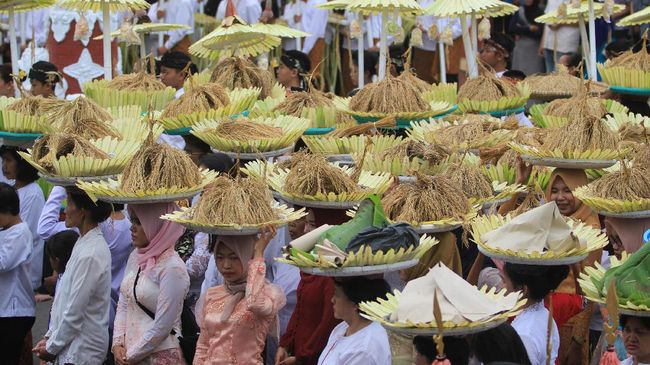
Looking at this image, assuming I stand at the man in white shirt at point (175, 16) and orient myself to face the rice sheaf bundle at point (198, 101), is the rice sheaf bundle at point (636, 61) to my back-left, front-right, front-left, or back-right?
front-left

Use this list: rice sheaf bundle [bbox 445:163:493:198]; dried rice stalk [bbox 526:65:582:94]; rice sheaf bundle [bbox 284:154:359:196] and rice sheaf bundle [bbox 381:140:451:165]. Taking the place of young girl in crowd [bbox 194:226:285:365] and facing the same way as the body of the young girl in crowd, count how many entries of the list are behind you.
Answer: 4

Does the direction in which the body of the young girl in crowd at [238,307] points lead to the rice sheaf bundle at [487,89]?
no

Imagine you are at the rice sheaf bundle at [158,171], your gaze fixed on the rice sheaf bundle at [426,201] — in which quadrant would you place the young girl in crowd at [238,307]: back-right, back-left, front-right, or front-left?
front-right

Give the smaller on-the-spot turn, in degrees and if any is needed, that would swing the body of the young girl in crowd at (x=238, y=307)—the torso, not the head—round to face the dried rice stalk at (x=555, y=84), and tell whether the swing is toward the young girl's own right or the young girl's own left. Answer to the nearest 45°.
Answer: approximately 180°

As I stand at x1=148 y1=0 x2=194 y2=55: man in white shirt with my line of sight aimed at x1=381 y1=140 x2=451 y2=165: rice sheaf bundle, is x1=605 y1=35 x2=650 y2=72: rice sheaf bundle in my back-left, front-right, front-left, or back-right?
front-left

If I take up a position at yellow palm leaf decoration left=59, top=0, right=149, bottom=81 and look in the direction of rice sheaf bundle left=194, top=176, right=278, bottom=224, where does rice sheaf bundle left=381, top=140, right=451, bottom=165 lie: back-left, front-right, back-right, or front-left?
front-left

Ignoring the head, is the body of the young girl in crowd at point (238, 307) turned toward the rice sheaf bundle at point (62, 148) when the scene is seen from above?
no

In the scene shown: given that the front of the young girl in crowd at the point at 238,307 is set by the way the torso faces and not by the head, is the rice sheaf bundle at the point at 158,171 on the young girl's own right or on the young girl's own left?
on the young girl's own right

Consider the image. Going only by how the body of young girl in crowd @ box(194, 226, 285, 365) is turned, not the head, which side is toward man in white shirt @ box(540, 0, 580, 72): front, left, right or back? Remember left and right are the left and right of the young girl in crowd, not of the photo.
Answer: back

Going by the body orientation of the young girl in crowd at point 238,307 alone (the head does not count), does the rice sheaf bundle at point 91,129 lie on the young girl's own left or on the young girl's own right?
on the young girl's own right

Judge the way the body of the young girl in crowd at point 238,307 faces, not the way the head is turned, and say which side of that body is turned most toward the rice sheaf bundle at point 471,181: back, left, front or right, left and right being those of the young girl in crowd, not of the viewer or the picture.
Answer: back

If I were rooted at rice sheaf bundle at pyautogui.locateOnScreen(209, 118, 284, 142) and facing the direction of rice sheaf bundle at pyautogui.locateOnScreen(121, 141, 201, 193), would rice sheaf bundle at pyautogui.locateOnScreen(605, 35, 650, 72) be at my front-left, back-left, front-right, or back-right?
back-left

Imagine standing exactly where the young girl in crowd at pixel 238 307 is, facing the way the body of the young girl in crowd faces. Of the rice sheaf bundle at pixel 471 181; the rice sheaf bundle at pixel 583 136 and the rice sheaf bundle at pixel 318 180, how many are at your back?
3

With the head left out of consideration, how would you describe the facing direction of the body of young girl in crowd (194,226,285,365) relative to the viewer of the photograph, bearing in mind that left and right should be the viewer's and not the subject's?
facing the viewer and to the left of the viewer

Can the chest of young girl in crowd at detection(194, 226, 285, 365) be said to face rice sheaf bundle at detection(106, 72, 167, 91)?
no

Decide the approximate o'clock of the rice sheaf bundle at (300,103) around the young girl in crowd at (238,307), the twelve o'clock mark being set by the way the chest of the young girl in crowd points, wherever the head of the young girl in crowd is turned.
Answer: The rice sheaf bundle is roughly at 5 o'clock from the young girl in crowd.

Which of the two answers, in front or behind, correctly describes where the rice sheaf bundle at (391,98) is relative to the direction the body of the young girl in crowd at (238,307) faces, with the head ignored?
behind

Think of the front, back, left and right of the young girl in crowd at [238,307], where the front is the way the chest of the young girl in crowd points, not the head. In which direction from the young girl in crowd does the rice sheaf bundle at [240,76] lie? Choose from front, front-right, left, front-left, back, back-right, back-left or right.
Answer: back-right

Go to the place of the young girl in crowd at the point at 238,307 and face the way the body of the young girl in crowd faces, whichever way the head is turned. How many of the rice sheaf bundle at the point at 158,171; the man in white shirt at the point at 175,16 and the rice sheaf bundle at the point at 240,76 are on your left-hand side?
0

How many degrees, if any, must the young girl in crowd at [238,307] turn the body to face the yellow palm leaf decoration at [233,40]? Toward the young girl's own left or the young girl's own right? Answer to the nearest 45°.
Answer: approximately 135° to the young girl's own right

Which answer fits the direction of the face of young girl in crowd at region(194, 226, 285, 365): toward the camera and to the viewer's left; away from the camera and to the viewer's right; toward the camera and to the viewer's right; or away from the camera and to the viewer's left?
toward the camera and to the viewer's left
